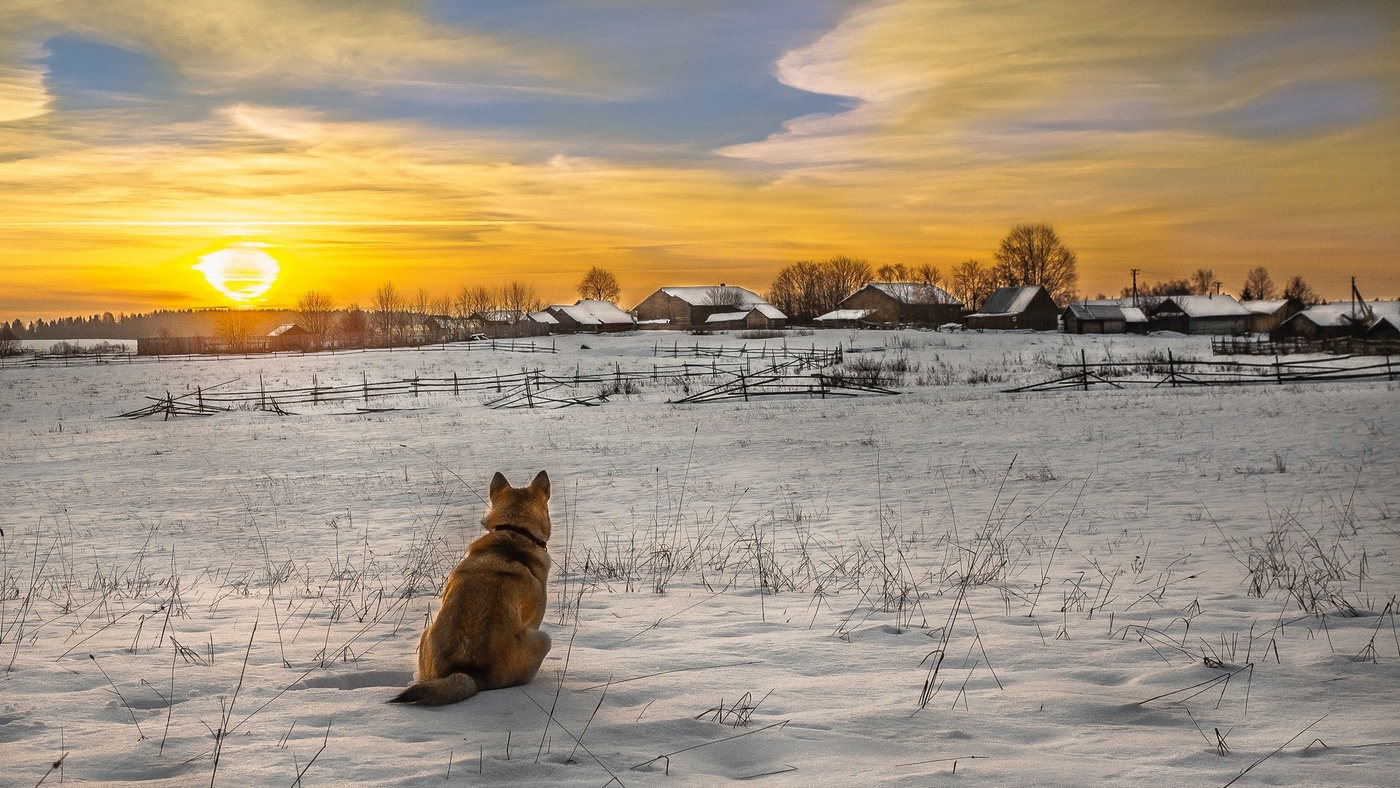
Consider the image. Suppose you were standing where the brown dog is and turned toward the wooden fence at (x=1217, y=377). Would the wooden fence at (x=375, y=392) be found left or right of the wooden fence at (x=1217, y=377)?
left

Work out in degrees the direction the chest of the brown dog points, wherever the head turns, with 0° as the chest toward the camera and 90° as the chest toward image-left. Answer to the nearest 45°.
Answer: approximately 225°

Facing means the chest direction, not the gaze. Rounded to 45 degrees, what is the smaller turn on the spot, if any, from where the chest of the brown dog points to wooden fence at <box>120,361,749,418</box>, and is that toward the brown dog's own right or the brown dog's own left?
approximately 45° to the brown dog's own left

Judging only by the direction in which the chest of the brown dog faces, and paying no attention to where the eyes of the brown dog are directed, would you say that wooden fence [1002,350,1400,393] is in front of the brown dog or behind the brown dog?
in front
